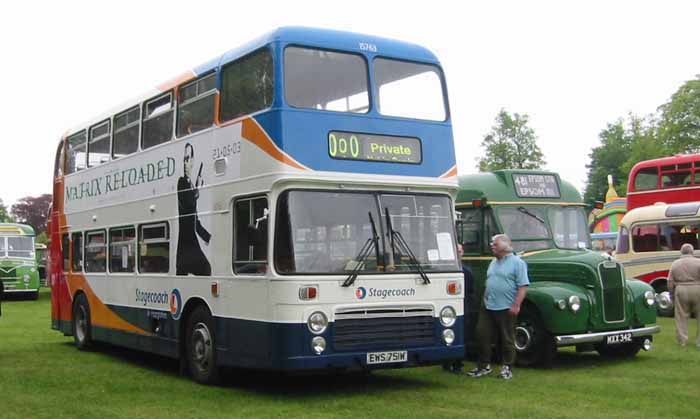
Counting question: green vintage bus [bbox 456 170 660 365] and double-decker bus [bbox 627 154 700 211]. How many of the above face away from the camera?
0

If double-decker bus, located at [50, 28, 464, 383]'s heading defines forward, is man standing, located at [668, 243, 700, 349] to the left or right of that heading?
on its left

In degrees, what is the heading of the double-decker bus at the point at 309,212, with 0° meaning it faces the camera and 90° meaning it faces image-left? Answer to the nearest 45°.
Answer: approximately 315°

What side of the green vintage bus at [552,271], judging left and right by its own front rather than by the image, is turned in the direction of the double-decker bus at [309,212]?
right

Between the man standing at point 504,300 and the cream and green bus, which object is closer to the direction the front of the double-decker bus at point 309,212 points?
the man standing

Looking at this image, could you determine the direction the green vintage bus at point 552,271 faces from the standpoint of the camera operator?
facing the viewer and to the right of the viewer

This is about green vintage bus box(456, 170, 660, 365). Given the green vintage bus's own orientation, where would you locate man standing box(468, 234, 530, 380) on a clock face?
The man standing is roughly at 2 o'clock from the green vintage bus.

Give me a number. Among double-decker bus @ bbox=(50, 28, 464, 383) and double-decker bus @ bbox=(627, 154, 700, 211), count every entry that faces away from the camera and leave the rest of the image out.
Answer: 0

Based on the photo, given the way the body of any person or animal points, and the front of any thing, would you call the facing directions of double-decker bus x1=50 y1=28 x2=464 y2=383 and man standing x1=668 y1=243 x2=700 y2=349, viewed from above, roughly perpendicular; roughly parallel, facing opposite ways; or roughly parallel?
roughly perpendicular

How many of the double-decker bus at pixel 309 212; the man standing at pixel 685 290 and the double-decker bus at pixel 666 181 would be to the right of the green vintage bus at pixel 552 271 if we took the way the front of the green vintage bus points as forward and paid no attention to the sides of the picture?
1

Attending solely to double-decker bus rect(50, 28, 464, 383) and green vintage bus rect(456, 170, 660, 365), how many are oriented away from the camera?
0
